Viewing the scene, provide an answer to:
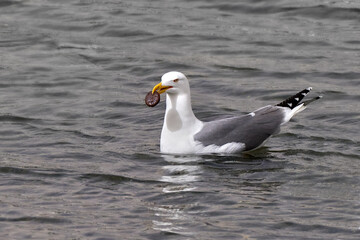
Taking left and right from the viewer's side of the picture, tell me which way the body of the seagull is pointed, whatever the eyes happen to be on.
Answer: facing to the left of the viewer
